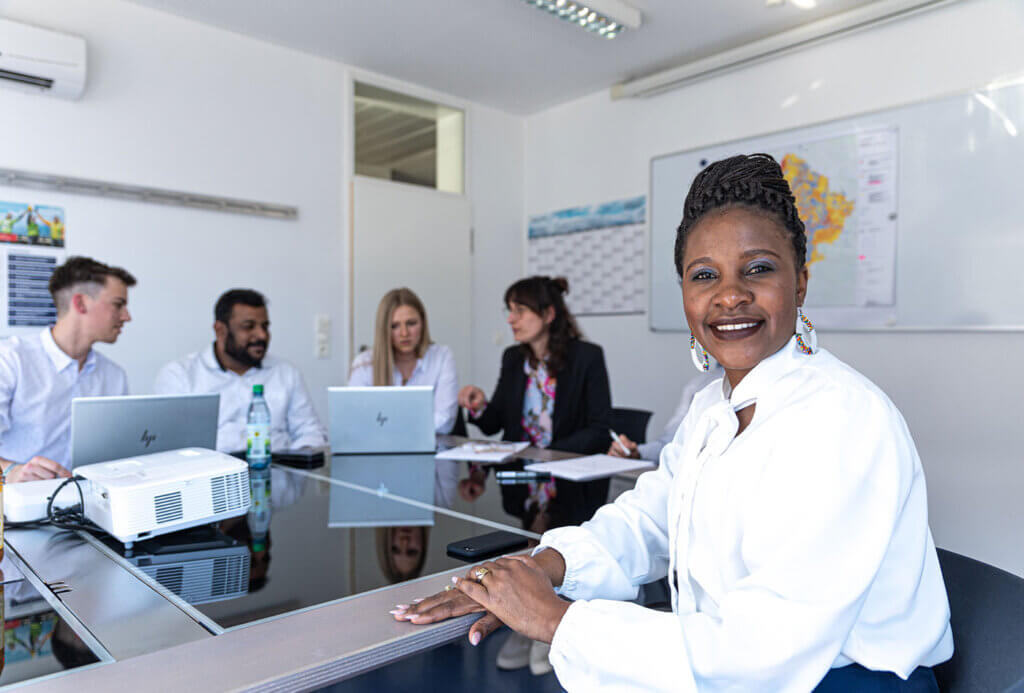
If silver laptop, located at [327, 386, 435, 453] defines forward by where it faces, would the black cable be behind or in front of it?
behind

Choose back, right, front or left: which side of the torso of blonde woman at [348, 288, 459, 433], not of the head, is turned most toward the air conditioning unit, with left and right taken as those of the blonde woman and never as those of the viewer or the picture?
right

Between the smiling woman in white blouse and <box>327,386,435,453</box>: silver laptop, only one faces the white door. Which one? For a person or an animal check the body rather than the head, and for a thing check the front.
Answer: the silver laptop

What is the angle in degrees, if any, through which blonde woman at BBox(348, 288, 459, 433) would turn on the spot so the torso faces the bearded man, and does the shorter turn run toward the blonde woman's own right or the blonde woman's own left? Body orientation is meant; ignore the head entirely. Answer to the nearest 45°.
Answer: approximately 90° to the blonde woman's own right

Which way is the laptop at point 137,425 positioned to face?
away from the camera

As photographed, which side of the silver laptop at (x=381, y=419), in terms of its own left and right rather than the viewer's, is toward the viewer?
back

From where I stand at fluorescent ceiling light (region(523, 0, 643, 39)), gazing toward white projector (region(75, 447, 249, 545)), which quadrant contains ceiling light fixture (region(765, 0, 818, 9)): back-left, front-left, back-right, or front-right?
back-left

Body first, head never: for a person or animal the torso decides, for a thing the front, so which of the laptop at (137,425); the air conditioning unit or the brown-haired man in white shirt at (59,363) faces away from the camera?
the laptop

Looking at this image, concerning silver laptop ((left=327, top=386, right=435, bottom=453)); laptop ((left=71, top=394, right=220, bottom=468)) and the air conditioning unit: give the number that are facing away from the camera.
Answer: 2

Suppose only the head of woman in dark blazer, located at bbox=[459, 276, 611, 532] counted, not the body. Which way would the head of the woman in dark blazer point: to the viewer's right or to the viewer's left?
to the viewer's left

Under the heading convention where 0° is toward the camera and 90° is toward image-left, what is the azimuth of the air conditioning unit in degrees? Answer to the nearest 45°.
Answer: approximately 315°

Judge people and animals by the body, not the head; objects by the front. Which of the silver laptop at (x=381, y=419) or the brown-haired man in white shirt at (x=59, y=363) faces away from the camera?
the silver laptop

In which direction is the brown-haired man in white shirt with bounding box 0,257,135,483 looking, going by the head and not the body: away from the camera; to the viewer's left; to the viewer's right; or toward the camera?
to the viewer's right

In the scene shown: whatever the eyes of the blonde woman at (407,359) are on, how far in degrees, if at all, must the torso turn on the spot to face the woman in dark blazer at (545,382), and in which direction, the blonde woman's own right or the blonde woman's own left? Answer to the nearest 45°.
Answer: approximately 45° to the blonde woman's own left
